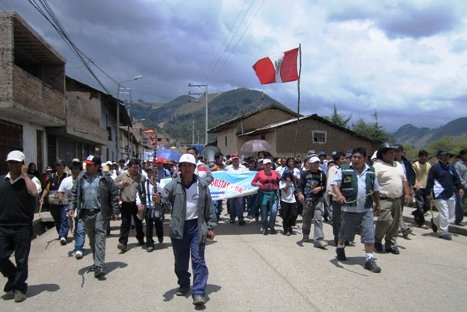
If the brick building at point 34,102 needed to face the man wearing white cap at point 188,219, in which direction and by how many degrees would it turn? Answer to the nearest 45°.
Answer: approximately 45° to its right

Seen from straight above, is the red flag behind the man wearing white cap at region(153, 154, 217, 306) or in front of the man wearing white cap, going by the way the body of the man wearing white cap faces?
behind

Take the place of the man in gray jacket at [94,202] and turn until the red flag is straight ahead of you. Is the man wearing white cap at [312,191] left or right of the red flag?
right

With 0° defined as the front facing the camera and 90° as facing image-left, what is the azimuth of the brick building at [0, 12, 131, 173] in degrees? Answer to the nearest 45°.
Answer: approximately 315°

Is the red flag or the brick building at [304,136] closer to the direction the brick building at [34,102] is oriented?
the red flag

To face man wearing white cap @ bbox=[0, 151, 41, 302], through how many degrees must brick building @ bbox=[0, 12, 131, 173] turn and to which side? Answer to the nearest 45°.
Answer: approximately 45° to its right

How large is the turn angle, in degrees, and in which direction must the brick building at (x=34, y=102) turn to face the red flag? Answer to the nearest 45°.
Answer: approximately 45° to its left

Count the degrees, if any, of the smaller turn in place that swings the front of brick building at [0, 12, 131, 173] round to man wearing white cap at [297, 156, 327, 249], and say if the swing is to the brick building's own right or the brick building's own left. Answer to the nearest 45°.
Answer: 0° — it already faces them

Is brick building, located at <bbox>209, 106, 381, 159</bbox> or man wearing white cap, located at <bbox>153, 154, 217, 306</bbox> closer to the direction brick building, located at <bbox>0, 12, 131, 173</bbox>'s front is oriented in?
the man wearing white cap

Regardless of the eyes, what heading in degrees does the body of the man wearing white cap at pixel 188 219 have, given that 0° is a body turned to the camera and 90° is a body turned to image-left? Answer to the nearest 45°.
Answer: approximately 0°

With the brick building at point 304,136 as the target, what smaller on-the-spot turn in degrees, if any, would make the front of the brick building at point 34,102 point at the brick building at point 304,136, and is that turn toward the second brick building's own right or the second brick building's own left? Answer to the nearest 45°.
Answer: approximately 90° to the second brick building's own left
